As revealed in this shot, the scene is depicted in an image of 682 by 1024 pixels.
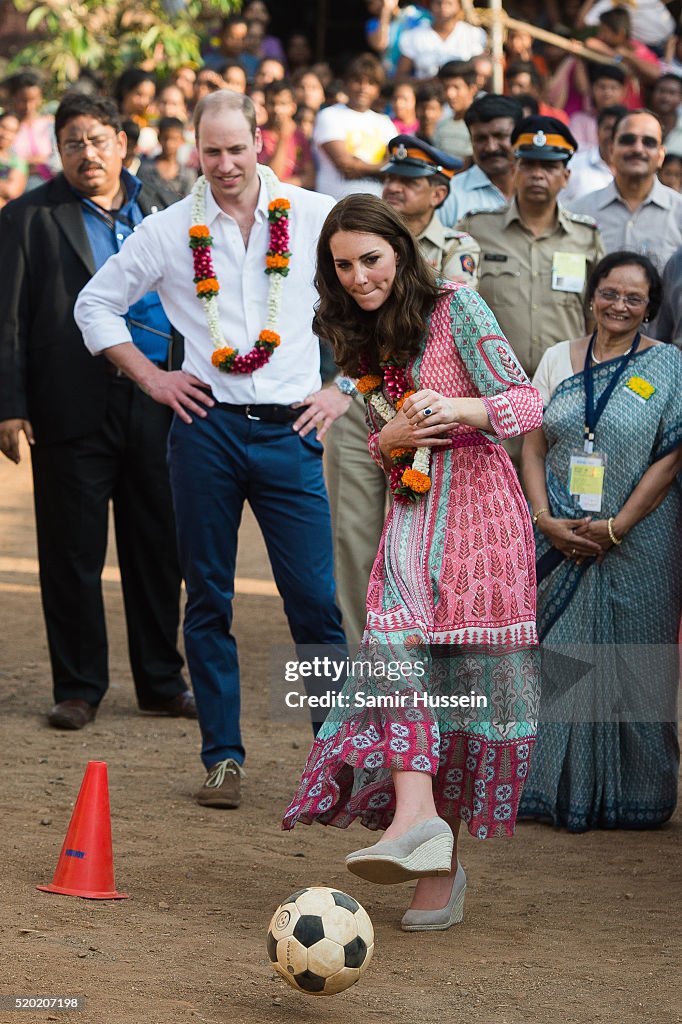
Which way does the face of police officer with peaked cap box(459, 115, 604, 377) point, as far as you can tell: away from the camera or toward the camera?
toward the camera

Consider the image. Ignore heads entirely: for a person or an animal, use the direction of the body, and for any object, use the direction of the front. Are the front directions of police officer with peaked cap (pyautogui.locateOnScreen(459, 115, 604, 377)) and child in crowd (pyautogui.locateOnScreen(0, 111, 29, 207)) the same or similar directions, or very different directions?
same or similar directions

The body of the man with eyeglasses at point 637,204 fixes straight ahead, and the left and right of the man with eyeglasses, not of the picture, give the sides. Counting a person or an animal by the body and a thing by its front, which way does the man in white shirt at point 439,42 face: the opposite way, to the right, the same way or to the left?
the same way

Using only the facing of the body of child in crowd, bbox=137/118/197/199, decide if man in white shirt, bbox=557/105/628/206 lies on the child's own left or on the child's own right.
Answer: on the child's own left

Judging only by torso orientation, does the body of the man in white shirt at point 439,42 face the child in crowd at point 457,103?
yes

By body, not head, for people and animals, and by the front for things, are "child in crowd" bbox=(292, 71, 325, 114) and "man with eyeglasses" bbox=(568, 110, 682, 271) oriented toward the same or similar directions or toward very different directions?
same or similar directions

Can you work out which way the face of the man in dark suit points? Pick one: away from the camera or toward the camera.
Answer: toward the camera

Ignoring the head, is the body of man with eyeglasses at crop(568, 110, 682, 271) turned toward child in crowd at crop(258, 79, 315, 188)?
no

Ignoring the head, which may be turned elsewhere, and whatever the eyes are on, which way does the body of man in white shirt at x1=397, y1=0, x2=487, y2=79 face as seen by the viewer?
toward the camera

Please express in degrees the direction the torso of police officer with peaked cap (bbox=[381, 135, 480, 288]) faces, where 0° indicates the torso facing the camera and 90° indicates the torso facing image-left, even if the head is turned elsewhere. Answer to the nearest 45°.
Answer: approximately 45°

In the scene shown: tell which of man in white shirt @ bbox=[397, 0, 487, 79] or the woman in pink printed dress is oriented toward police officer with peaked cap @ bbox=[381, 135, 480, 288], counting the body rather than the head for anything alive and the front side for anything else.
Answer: the man in white shirt

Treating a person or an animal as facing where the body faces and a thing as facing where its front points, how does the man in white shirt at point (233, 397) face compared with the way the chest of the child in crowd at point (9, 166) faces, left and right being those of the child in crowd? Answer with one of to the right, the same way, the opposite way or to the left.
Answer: the same way

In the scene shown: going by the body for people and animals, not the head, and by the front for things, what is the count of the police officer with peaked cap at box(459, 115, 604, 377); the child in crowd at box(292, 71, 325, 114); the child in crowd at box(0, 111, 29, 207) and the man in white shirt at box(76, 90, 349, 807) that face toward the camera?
4

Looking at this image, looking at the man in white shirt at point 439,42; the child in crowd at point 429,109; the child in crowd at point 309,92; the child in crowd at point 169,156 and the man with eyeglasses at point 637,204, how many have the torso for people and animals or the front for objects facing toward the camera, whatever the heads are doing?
5

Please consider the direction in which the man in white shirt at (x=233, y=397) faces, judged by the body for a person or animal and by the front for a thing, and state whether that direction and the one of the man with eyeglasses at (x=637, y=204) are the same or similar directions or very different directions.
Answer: same or similar directions

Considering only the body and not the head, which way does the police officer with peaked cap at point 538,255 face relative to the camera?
toward the camera

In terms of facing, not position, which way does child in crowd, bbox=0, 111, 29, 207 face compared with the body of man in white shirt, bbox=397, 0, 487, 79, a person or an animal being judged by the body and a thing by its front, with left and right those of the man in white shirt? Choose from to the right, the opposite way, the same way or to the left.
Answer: the same way

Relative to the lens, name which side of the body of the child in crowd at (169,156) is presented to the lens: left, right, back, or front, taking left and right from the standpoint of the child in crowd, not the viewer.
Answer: front

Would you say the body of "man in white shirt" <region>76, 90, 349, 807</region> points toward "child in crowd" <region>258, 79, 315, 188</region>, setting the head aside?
no
